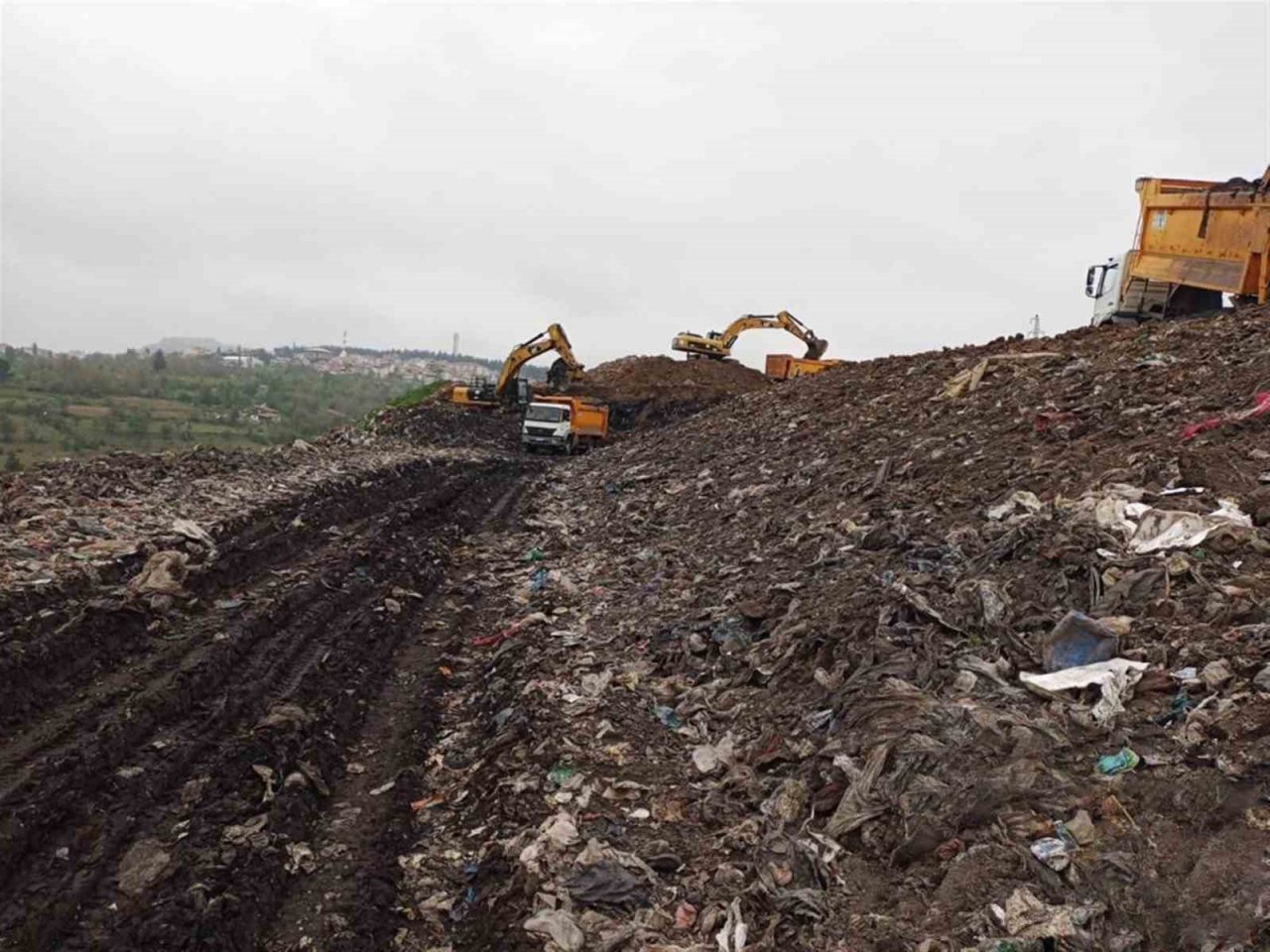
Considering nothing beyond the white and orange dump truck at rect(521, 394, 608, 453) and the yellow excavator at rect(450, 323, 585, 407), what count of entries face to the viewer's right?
1

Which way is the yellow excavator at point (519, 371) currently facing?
to the viewer's right

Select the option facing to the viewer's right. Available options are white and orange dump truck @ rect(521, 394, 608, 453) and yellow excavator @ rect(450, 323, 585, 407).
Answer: the yellow excavator

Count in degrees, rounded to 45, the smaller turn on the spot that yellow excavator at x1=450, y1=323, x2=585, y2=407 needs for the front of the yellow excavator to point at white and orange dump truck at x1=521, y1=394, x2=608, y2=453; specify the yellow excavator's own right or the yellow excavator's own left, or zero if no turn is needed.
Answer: approximately 90° to the yellow excavator's own right

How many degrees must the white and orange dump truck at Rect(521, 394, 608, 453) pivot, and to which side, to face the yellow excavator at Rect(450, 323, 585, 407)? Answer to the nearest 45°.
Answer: approximately 135° to its right

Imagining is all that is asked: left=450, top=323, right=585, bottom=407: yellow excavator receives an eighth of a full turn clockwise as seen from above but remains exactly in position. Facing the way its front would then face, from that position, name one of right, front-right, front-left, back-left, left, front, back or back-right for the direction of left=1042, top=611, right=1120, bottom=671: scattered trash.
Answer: front-right

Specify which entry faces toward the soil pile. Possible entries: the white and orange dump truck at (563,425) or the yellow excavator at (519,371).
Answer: the yellow excavator

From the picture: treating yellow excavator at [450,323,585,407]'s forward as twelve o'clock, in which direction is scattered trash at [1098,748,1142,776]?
The scattered trash is roughly at 3 o'clock from the yellow excavator.

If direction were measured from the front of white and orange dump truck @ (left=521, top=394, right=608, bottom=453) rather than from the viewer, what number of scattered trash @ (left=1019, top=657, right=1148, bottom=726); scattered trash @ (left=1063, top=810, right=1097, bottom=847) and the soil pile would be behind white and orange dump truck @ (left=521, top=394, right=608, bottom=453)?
1

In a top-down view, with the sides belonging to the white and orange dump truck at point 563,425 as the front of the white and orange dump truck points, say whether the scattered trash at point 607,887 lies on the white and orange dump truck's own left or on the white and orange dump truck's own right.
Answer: on the white and orange dump truck's own left

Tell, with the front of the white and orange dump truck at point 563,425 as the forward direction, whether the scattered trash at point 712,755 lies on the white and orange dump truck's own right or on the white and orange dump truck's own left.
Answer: on the white and orange dump truck's own left

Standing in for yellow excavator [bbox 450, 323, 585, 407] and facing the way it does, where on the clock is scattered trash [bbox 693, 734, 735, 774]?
The scattered trash is roughly at 3 o'clock from the yellow excavator.

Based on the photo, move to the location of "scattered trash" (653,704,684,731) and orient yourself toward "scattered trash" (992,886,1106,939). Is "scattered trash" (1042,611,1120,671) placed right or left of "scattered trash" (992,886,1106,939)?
left

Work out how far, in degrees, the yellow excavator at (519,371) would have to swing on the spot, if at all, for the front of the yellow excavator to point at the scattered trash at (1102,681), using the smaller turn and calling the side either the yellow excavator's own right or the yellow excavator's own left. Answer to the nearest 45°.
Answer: approximately 90° to the yellow excavator's own right
